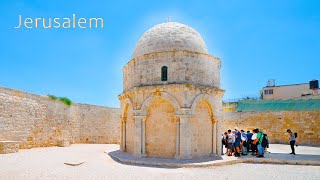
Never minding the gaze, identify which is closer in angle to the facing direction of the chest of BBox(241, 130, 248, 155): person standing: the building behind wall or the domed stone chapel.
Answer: the domed stone chapel

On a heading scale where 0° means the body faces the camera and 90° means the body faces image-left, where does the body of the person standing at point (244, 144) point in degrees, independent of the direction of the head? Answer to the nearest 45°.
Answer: approximately 90°

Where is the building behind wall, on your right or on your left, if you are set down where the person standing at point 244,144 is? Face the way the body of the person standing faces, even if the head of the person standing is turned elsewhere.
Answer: on your right

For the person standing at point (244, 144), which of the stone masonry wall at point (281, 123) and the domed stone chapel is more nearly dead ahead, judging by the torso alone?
the domed stone chapel

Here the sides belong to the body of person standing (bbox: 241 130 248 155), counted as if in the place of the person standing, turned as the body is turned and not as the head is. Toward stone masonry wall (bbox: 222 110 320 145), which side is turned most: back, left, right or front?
right

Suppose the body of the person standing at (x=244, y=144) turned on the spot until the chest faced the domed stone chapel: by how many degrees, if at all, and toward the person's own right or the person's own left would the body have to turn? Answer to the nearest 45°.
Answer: approximately 45° to the person's own left
